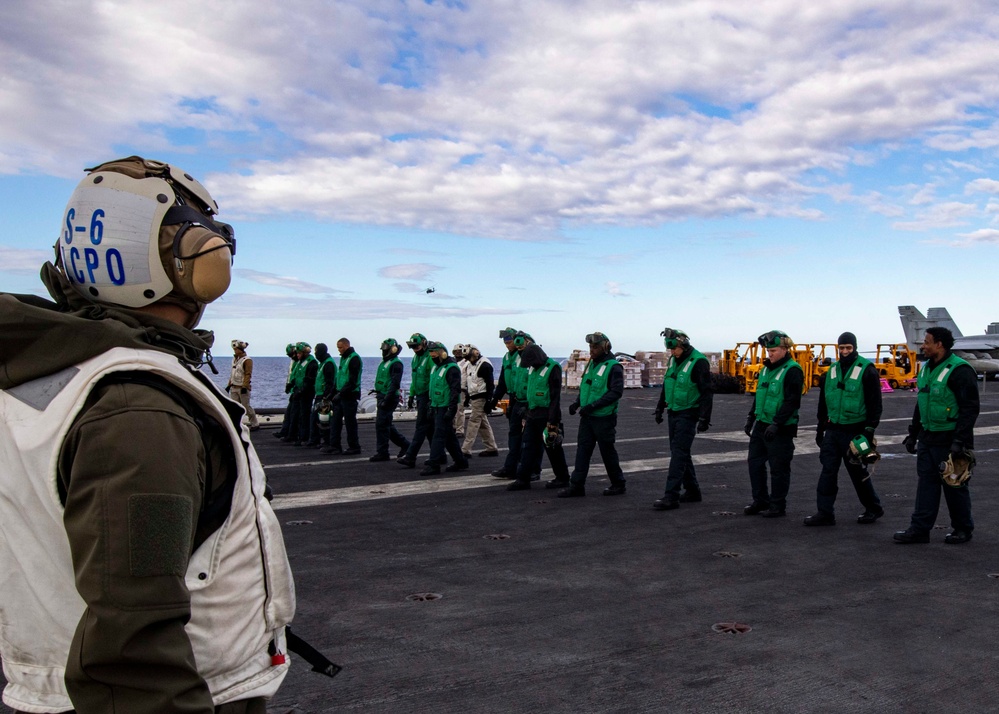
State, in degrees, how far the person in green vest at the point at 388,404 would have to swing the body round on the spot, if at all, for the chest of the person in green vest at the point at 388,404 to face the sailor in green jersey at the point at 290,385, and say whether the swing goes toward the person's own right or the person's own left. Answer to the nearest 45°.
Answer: approximately 90° to the person's own right

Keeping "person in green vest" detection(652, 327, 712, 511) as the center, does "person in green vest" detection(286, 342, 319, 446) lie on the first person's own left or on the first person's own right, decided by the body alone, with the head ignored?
on the first person's own right

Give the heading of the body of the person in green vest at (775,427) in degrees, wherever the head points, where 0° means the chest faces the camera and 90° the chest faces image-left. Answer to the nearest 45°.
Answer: approximately 45°

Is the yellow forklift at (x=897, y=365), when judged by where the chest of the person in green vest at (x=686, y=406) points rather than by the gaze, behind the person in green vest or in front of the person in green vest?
behind

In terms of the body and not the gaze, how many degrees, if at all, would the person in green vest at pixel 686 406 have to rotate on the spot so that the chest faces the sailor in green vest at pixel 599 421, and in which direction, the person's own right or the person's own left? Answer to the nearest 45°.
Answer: approximately 45° to the person's own right

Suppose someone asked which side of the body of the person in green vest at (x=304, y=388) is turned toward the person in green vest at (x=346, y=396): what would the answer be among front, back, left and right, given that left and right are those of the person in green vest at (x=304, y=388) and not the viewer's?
left

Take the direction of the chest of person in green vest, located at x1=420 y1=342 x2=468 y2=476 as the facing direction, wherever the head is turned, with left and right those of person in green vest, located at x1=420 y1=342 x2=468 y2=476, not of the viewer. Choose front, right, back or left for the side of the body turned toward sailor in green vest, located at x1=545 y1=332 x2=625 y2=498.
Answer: left
